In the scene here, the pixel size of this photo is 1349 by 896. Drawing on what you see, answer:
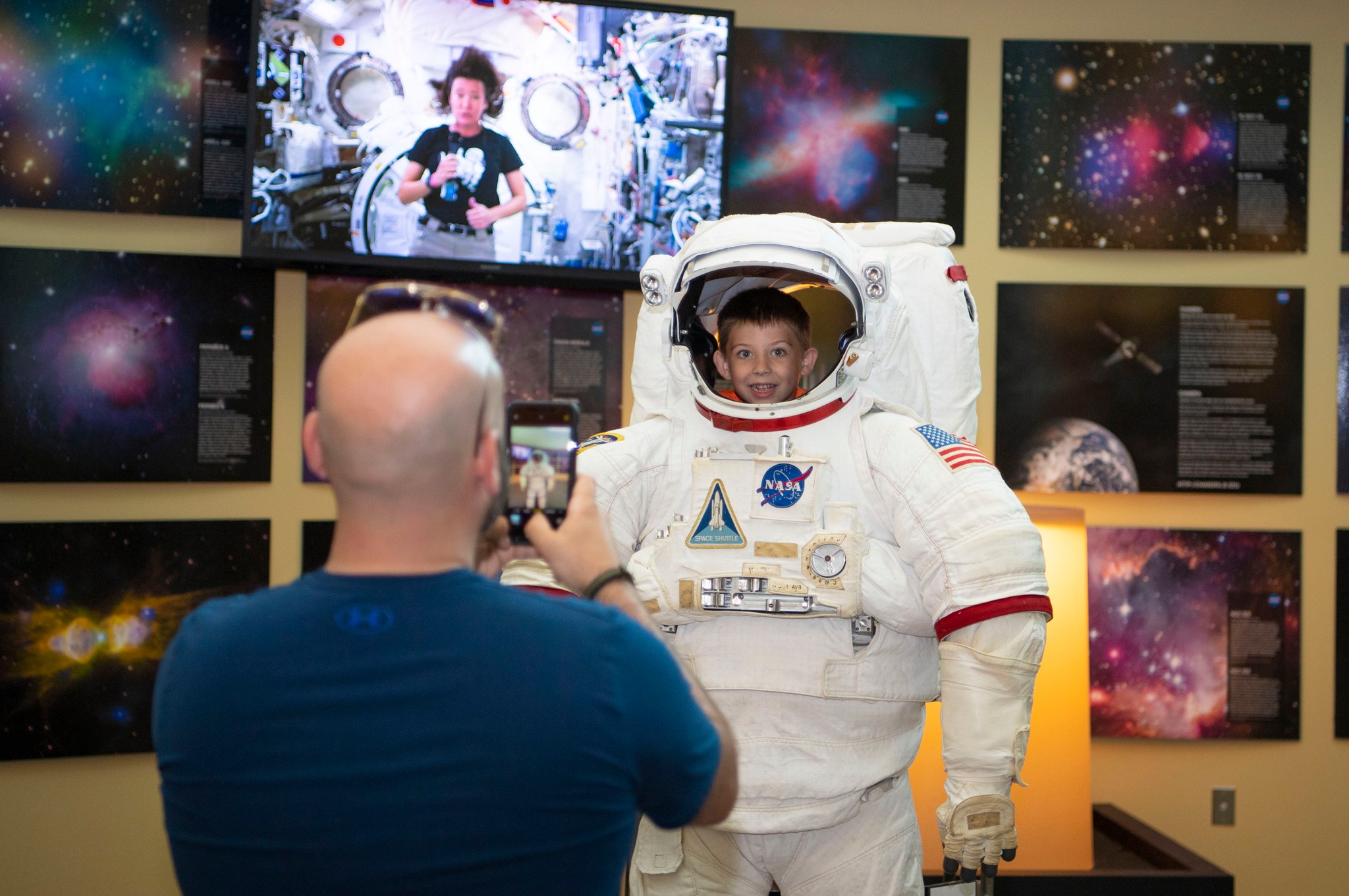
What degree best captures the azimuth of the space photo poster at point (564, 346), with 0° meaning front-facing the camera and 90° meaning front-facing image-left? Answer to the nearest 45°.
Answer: approximately 0°

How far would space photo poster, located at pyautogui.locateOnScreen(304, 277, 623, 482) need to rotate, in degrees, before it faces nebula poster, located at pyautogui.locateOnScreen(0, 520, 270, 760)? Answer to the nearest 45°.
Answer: approximately 90° to its right

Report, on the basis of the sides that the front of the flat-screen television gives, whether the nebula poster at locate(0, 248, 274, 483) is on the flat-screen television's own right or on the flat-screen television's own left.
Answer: on the flat-screen television's own right

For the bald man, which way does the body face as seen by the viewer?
away from the camera

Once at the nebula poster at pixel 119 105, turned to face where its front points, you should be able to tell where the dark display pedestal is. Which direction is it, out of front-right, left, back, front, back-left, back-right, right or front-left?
front-left

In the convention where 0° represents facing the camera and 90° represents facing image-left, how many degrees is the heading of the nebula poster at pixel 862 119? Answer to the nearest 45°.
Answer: approximately 0°

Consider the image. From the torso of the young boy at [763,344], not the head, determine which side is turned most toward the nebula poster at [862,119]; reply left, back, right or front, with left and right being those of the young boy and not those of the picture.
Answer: back

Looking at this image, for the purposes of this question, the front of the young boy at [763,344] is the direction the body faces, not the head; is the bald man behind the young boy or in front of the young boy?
in front

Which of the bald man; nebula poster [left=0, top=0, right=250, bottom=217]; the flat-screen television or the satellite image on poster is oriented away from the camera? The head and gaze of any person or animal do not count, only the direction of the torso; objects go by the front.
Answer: the bald man

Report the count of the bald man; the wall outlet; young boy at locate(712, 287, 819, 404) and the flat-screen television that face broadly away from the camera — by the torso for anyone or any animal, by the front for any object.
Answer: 1

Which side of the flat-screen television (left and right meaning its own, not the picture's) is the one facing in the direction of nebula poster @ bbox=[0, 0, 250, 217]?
right
